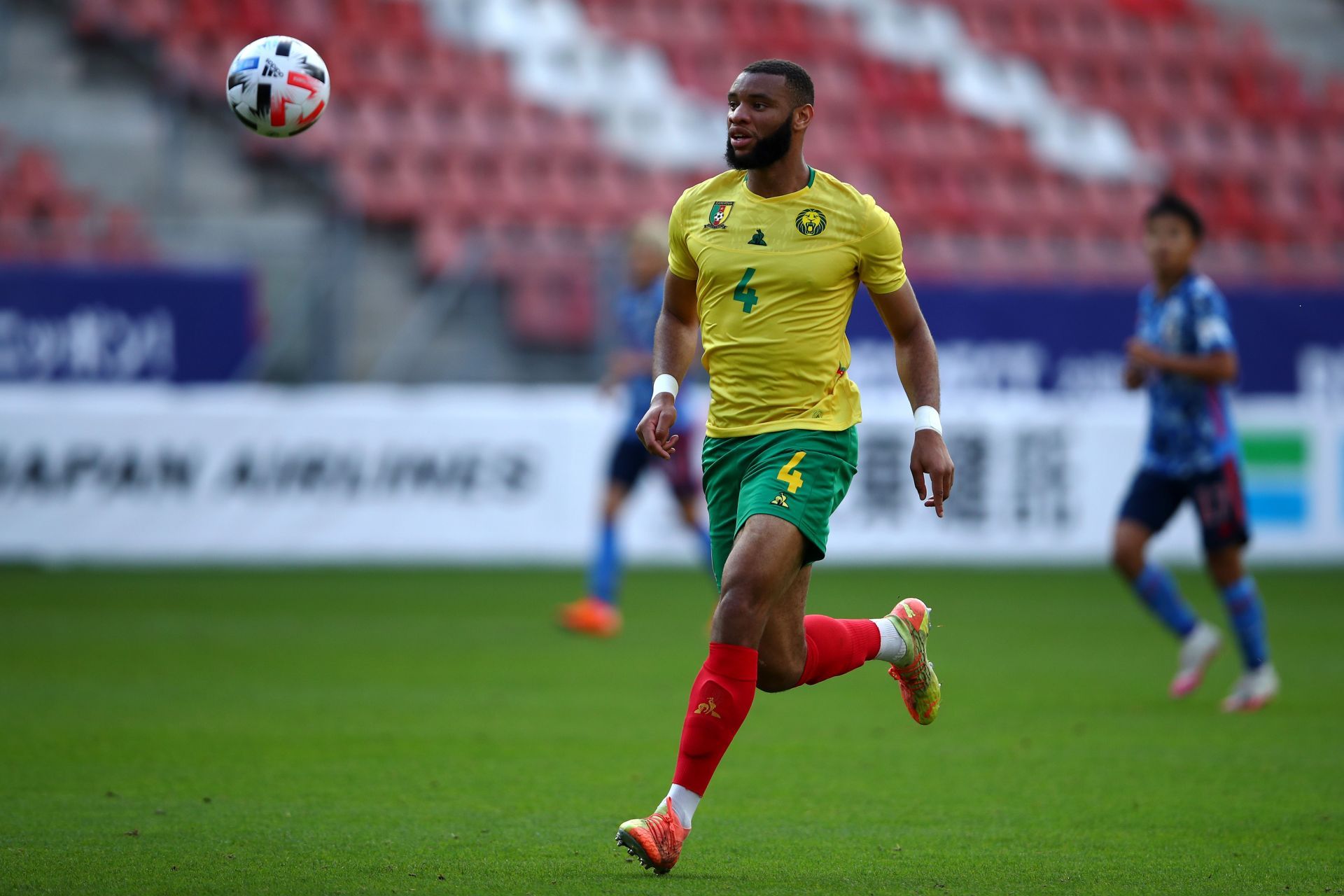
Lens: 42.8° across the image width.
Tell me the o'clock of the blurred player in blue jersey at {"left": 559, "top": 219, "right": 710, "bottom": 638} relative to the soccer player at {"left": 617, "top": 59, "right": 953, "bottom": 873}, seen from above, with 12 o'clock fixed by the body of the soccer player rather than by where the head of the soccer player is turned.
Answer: The blurred player in blue jersey is roughly at 4 o'clock from the soccer player.

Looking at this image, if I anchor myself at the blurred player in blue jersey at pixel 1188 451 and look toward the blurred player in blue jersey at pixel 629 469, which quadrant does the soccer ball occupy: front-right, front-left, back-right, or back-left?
front-left

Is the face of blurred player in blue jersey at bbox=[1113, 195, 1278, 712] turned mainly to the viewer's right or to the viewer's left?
to the viewer's left

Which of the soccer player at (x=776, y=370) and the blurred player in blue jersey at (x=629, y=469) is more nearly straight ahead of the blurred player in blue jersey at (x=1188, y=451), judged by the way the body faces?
the soccer player

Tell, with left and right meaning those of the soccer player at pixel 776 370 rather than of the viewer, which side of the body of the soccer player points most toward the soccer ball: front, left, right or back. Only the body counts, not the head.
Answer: right

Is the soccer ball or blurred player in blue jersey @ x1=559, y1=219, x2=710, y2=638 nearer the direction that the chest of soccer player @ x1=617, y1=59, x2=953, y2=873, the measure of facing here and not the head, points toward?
the soccer ball

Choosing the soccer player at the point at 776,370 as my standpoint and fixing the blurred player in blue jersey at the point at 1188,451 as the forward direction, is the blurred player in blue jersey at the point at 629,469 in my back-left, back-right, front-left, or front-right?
front-left

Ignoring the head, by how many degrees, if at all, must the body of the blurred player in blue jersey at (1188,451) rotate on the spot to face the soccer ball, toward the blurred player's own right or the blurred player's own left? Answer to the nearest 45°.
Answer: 0° — they already face it

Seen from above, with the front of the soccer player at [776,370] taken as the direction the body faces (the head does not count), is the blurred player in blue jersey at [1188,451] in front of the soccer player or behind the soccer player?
behind

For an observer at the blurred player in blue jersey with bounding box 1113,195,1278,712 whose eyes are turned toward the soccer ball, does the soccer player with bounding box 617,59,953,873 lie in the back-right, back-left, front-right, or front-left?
front-left

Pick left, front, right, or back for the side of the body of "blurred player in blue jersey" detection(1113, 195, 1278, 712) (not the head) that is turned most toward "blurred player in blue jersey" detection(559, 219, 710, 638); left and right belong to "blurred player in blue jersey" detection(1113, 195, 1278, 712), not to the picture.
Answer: right

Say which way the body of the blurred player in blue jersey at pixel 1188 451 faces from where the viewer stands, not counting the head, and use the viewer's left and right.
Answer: facing the viewer and to the left of the viewer

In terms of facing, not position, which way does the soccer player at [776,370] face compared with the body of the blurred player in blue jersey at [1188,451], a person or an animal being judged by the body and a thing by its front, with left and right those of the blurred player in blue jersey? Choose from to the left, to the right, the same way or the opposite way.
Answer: the same way

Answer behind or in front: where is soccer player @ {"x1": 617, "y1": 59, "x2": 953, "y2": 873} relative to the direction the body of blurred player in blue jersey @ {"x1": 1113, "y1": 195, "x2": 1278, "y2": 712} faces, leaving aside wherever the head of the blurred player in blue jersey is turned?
in front

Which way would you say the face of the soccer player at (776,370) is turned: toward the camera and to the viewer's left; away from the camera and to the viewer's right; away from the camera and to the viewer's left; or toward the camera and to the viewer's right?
toward the camera and to the viewer's left

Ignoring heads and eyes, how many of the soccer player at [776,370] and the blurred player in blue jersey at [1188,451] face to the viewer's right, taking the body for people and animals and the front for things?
0
